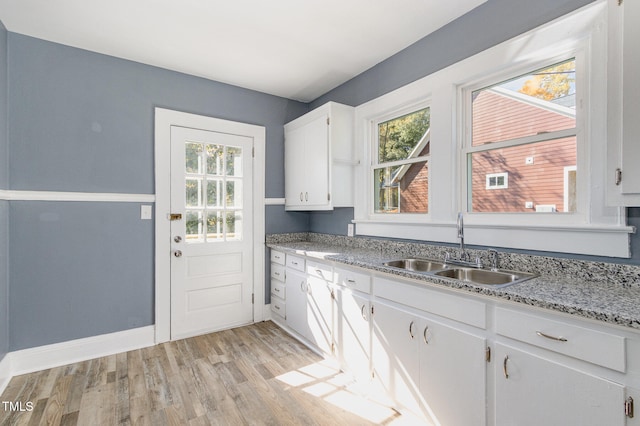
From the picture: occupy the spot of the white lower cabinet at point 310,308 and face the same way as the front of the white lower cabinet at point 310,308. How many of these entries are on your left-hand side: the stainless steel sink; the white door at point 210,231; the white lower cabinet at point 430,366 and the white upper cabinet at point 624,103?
3

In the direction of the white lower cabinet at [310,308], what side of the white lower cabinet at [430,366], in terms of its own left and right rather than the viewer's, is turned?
right

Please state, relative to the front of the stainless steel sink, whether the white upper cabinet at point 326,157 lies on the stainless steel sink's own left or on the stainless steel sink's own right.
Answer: on the stainless steel sink's own right

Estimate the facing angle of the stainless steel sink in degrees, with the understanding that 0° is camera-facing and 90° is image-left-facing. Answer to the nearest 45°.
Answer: approximately 45°

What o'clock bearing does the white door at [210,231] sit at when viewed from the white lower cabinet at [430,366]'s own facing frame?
The white door is roughly at 2 o'clock from the white lower cabinet.

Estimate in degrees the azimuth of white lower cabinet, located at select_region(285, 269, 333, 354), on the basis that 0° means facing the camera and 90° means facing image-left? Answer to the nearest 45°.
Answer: approximately 45°

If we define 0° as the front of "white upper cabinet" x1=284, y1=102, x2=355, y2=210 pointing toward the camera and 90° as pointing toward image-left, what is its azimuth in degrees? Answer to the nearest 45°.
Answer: approximately 45°

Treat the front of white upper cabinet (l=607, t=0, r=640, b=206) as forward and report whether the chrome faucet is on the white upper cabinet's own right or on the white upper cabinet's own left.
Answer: on the white upper cabinet's own right
